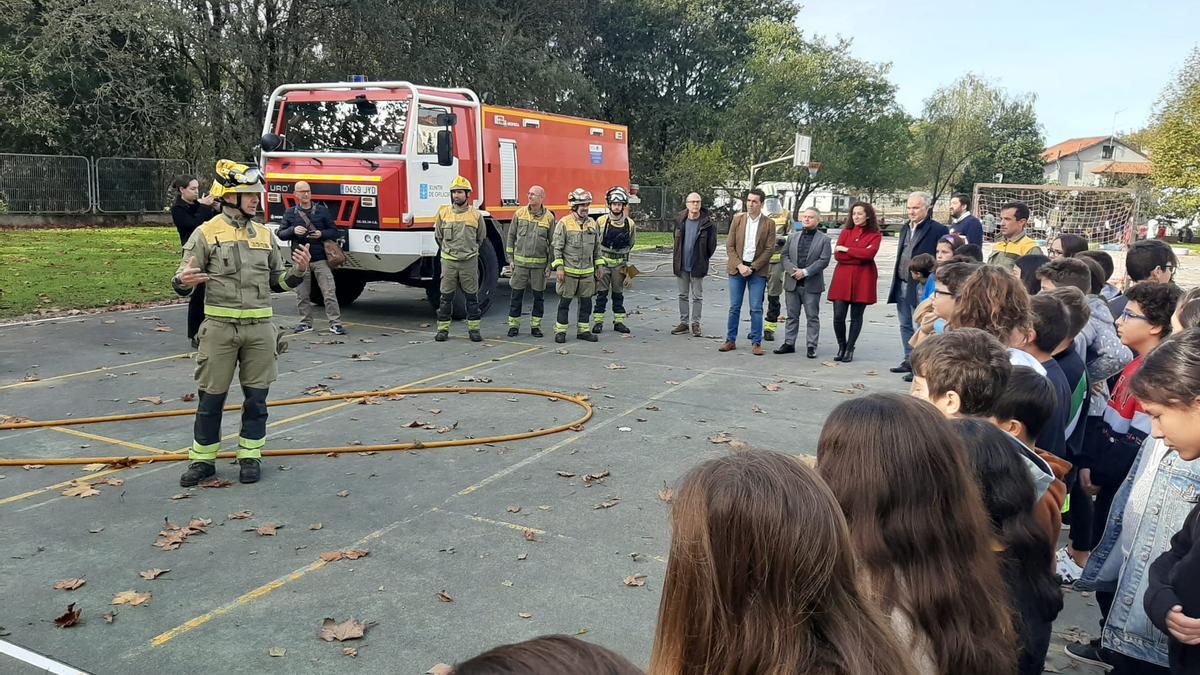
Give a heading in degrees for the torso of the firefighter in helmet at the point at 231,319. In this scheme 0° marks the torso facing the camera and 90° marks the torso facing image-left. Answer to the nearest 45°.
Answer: approximately 315°

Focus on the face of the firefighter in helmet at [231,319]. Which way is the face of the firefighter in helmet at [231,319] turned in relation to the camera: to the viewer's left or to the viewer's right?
to the viewer's right

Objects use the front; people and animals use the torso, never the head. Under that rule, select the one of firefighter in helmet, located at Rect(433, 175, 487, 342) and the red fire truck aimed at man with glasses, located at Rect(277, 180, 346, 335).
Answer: the red fire truck

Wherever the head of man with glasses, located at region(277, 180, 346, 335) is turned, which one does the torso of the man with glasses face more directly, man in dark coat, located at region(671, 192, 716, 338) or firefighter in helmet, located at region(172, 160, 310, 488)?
the firefighter in helmet

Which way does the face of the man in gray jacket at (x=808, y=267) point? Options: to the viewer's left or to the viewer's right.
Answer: to the viewer's left

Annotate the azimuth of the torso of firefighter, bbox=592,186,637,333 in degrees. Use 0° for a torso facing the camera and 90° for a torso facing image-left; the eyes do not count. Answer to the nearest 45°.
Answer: approximately 0°

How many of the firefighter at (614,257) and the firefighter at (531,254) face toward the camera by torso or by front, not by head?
2

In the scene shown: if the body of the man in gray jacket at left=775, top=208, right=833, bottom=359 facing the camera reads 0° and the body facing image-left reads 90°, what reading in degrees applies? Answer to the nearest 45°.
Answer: approximately 45°

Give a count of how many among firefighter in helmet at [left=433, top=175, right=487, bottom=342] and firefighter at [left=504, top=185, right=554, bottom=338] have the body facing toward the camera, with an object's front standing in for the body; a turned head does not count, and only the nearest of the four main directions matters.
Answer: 2

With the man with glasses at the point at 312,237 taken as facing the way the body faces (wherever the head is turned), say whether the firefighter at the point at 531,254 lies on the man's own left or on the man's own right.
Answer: on the man's own left

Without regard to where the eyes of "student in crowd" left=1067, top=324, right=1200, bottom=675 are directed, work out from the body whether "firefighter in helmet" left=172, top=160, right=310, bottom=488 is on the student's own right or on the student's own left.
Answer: on the student's own right
